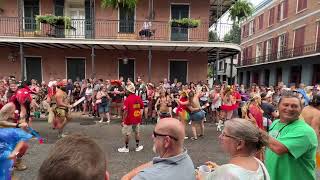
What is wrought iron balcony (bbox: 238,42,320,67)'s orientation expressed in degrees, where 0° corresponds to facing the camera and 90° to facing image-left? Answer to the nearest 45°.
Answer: approximately 45°

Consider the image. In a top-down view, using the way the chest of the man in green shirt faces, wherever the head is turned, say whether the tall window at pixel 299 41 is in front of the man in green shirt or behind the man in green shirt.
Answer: behind

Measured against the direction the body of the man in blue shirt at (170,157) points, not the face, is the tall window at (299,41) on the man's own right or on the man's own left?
on the man's own right

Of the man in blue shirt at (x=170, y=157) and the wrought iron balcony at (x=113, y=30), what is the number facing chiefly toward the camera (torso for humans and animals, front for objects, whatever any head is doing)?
1

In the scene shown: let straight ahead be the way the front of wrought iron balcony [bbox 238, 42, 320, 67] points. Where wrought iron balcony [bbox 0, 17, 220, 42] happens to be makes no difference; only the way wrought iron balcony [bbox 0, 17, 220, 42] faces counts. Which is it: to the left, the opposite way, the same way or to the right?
to the left

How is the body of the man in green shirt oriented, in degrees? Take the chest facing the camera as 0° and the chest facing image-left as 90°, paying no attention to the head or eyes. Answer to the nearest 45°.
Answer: approximately 45°

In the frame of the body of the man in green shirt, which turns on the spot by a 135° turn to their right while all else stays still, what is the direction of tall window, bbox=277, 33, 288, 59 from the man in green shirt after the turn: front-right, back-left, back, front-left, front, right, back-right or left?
front

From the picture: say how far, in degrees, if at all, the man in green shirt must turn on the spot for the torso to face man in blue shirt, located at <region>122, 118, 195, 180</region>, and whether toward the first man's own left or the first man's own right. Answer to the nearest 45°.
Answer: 0° — they already face them

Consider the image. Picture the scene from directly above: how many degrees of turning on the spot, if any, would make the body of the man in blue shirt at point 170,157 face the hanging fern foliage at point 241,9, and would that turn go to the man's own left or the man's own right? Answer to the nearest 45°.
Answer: approximately 45° to the man's own right

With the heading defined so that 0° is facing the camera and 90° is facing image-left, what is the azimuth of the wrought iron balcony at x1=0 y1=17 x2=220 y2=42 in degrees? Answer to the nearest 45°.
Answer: approximately 0°

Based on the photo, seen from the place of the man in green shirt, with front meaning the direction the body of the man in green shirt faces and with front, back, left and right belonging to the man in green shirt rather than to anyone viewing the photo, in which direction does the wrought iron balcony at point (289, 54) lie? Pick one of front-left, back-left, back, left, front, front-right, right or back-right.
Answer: back-right

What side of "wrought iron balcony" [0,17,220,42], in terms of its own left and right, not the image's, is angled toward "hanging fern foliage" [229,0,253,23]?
left
